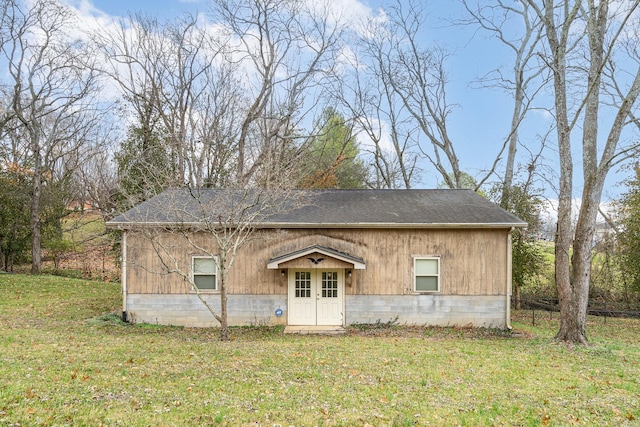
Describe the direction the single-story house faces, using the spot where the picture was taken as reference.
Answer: facing the viewer

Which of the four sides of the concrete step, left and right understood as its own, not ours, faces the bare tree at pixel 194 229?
right

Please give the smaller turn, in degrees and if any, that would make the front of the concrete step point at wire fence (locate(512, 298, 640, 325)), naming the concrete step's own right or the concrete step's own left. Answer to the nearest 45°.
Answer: approximately 135° to the concrete step's own left

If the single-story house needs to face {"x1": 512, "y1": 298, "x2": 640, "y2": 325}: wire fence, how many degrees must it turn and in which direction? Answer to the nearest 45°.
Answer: approximately 135° to its left

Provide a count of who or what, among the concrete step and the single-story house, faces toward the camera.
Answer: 2
